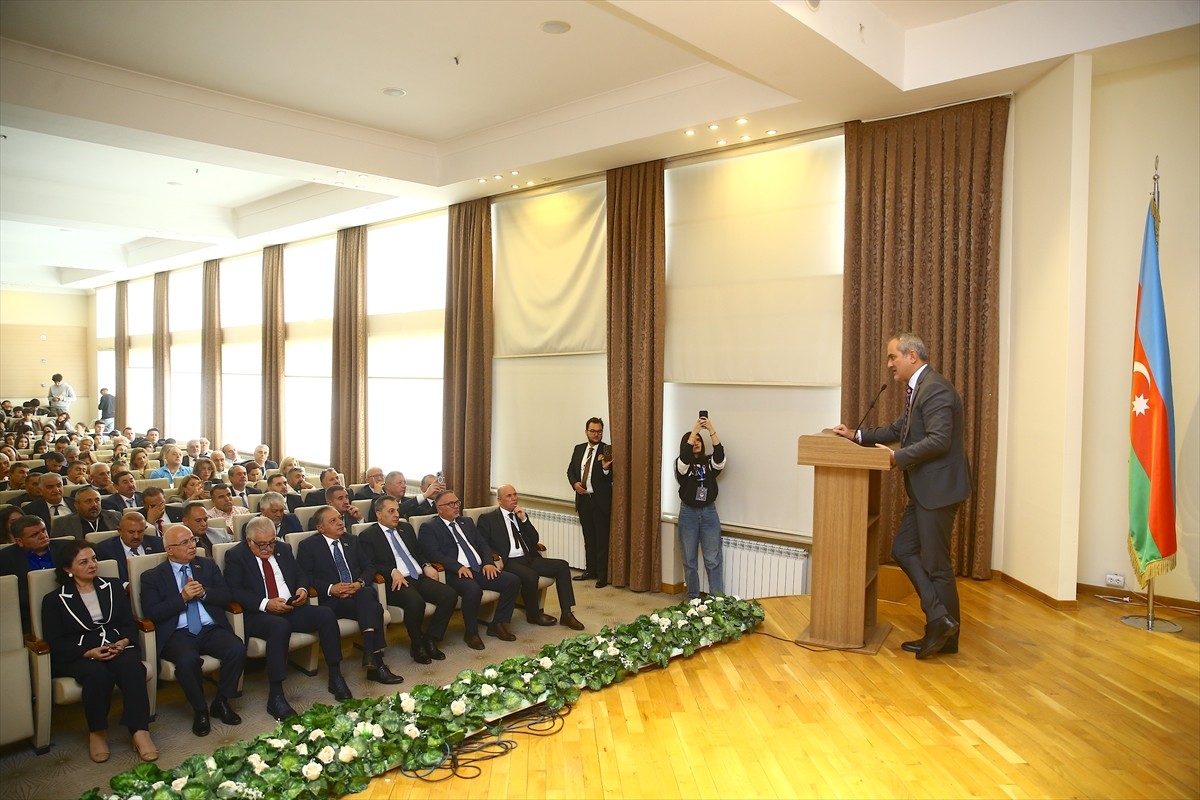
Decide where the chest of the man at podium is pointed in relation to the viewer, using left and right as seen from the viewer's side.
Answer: facing to the left of the viewer

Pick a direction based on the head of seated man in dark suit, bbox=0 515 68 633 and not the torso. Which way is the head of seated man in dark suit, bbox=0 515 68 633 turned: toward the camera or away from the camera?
toward the camera

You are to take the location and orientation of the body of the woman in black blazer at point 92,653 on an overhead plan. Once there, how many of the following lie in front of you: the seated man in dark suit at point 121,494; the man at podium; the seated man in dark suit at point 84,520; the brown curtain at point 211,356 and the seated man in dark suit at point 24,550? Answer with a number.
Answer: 1

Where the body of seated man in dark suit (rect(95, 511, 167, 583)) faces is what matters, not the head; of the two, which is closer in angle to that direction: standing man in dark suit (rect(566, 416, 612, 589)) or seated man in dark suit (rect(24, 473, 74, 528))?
the standing man in dark suit

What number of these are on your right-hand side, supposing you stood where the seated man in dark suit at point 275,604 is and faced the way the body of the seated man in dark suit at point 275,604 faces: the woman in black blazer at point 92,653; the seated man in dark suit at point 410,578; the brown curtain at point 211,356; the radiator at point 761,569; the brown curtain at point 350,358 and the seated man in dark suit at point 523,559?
1

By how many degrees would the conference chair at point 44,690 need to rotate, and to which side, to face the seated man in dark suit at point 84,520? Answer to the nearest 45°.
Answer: approximately 135° to its left

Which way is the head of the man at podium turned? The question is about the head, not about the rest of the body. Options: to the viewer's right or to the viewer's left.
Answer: to the viewer's left

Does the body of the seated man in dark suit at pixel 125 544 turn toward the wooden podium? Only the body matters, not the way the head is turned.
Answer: yes

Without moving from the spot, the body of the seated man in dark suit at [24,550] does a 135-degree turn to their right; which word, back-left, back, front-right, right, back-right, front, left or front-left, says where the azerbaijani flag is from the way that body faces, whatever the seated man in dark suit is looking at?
back-left

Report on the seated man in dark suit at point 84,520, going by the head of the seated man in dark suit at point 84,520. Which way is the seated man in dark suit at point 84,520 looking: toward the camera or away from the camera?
toward the camera

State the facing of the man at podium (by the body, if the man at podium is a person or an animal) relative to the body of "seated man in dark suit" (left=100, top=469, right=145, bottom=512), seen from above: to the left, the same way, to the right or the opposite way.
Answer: the opposite way

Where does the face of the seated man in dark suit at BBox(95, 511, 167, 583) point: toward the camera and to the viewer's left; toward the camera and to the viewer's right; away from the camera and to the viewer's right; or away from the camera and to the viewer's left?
toward the camera and to the viewer's right

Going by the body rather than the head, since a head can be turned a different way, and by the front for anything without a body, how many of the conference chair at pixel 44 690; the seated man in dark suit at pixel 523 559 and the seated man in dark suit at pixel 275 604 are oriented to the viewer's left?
0

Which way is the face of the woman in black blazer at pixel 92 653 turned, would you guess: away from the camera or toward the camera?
toward the camera

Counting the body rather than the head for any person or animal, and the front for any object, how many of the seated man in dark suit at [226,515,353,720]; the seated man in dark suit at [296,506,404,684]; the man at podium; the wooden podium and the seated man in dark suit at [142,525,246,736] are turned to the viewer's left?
2

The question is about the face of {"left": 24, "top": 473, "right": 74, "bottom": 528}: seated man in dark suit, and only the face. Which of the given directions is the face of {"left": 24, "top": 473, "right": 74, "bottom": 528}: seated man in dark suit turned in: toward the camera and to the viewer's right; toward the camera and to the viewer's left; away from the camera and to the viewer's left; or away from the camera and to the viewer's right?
toward the camera and to the viewer's right

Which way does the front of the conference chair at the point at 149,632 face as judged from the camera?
facing the viewer and to the right of the viewer
